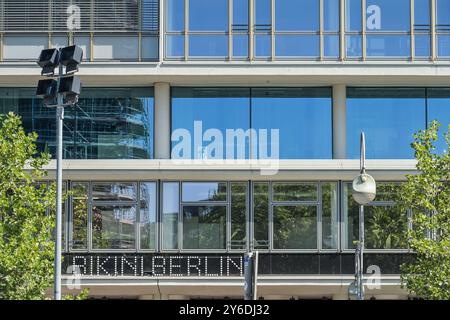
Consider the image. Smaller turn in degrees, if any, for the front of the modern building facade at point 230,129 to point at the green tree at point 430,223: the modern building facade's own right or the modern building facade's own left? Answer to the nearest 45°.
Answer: approximately 45° to the modern building facade's own left

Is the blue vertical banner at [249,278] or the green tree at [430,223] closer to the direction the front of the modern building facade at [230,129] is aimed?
the blue vertical banner

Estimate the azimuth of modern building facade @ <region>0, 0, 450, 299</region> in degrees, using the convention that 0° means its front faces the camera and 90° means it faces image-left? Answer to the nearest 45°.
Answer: approximately 0°

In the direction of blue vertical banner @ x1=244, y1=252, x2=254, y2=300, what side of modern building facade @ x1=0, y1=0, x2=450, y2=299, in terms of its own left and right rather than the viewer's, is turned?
front

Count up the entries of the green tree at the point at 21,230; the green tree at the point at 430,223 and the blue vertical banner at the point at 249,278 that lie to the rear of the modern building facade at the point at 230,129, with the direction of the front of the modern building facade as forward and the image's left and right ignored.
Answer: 0

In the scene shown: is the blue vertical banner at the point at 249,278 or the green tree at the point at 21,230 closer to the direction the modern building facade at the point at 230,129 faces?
the blue vertical banner

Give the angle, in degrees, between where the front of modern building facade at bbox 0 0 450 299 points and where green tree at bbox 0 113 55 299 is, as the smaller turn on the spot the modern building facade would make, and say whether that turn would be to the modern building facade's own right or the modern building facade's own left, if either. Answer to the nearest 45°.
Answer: approximately 45° to the modern building facade's own right
